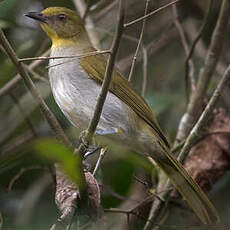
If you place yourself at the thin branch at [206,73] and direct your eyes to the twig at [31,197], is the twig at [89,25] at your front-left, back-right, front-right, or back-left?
front-right

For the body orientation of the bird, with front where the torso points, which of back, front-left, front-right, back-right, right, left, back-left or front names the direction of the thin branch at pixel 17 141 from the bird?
front-right

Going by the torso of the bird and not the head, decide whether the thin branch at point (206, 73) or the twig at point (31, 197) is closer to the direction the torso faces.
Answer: the twig

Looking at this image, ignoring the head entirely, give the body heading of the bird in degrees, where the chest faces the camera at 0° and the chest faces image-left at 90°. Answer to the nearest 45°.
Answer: approximately 90°

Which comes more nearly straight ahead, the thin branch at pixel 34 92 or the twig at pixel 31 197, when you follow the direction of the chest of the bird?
the twig

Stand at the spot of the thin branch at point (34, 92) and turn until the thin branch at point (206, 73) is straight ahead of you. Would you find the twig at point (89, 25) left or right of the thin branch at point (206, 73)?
left

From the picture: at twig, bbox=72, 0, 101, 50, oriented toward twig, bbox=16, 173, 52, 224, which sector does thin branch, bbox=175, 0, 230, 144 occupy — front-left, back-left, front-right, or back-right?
front-left

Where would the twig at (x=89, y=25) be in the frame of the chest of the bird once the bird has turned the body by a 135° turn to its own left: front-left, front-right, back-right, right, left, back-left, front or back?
back-left
